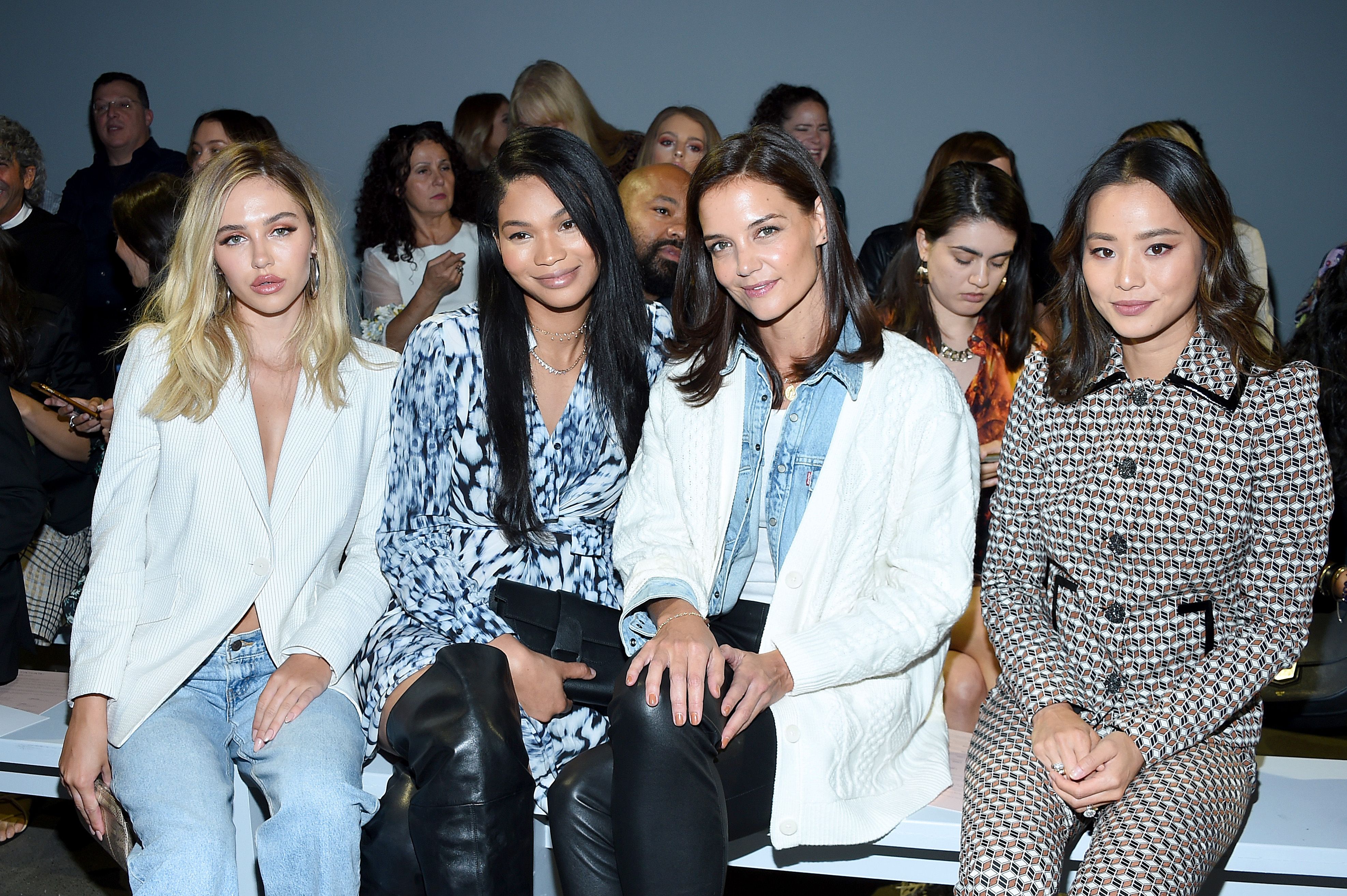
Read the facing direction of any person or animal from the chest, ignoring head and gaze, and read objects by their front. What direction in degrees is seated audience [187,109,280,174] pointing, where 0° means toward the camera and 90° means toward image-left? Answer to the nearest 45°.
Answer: approximately 45°

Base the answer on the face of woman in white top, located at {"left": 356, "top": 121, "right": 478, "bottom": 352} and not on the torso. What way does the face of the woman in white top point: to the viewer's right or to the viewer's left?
to the viewer's right

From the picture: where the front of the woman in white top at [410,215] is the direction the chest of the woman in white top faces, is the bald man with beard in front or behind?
in front

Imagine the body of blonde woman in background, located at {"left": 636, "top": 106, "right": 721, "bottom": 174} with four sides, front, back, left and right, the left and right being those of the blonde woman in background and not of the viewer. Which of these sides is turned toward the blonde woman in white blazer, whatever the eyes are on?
front

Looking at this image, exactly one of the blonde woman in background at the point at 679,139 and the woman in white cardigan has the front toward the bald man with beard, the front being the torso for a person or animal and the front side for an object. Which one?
the blonde woman in background

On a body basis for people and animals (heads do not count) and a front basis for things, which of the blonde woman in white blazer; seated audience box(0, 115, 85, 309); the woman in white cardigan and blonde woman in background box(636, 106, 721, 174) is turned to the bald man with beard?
the blonde woman in background

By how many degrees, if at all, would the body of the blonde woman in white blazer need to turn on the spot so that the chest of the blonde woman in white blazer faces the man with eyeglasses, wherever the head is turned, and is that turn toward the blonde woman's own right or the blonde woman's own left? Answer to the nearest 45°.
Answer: approximately 180°

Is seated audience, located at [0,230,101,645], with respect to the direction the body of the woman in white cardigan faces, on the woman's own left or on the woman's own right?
on the woman's own right

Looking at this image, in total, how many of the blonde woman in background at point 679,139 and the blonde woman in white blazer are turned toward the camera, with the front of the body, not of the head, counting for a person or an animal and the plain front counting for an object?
2

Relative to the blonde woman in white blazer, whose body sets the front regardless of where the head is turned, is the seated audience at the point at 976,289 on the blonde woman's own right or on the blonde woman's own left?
on the blonde woman's own left

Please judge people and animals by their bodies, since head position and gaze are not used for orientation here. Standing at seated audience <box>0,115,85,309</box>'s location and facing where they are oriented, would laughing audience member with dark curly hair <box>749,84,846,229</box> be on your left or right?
on your left

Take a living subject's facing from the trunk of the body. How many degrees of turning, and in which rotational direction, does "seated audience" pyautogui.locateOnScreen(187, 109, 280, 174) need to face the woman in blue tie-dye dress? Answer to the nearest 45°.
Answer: approximately 45° to their left

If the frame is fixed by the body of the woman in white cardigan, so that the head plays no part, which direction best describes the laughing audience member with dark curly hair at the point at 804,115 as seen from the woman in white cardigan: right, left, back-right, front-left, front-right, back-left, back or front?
back-right

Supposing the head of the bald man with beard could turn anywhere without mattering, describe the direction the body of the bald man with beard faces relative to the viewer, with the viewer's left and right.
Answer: facing the viewer and to the right of the viewer
